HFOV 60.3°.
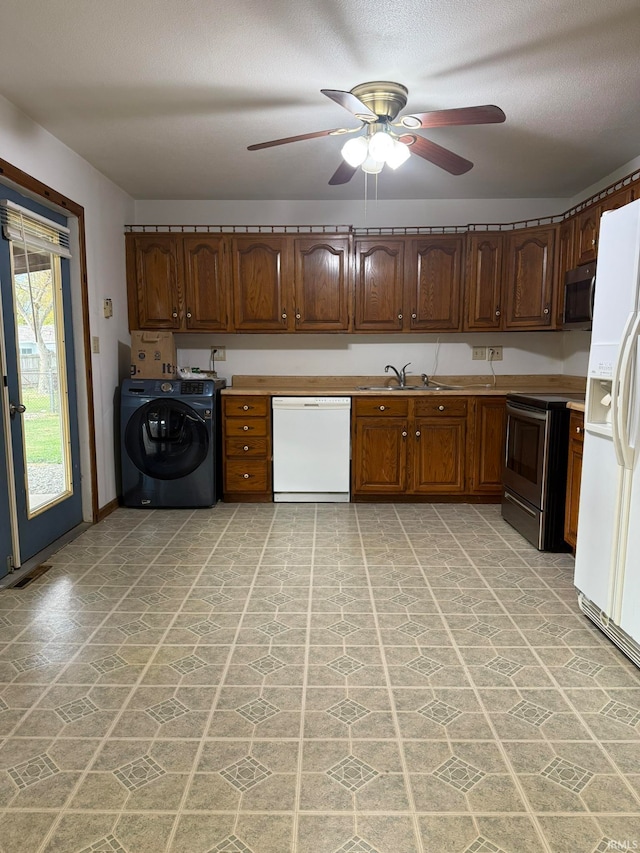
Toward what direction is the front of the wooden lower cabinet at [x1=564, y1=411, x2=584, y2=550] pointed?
to the viewer's left

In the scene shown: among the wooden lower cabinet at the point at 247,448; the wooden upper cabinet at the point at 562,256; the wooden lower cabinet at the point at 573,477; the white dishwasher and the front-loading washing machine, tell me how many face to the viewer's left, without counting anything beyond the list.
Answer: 2

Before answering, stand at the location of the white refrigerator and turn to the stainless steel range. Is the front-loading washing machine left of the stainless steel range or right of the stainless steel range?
left

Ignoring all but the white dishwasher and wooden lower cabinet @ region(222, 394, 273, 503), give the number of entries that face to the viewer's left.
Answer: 0

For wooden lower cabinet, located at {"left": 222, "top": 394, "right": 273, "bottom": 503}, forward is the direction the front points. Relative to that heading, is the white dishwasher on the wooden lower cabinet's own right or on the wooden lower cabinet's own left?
on the wooden lower cabinet's own left

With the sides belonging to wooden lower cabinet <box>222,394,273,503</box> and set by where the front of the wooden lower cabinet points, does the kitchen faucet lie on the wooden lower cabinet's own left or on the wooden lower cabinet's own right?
on the wooden lower cabinet's own left

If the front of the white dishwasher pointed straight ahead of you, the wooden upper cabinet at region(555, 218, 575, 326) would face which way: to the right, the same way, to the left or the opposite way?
to the right

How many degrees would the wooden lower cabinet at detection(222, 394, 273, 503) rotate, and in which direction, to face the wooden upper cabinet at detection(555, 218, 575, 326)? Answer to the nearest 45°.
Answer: approximately 90° to its left

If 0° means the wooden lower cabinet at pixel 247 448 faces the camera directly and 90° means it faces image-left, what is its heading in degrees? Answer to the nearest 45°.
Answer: approximately 0°

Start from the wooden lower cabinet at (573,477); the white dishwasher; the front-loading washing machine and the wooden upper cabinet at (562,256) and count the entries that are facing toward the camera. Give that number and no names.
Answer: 2

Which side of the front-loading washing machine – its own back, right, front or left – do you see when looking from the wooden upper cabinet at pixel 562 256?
left

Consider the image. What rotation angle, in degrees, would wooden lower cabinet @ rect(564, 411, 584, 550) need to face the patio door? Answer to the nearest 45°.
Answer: approximately 45° to its left

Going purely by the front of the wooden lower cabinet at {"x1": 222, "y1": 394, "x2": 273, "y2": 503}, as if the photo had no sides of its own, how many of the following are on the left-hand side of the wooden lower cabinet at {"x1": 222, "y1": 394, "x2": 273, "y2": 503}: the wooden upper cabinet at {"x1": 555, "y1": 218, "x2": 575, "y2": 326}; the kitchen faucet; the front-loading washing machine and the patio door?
2

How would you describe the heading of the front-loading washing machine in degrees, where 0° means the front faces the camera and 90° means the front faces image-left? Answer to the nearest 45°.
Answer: approximately 0°
